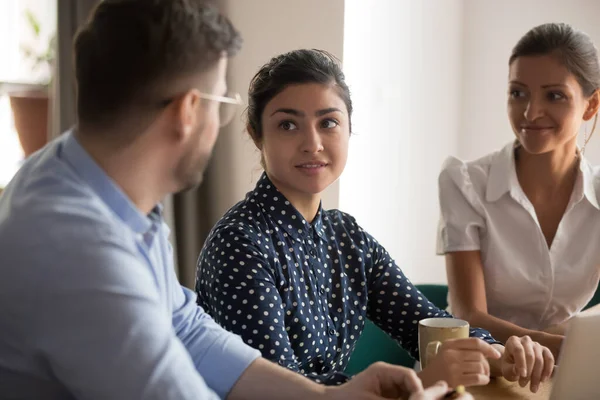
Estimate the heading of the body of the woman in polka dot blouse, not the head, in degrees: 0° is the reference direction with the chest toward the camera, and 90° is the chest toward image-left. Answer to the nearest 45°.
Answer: approximately 315°

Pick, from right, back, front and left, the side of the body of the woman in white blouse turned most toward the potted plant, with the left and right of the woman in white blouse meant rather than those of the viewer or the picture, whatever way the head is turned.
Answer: right

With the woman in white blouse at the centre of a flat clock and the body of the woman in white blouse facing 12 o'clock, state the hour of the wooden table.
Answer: The wooden table is roughly at 12 o'clock from the woman in white blouse.

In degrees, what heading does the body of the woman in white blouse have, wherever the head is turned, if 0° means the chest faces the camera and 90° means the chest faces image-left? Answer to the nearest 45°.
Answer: approximately 0°

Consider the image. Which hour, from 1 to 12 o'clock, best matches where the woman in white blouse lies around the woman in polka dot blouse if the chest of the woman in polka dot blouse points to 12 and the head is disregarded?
The woman in white blouse is roughly at 9 o'clock from the woman in polka dot blouse.

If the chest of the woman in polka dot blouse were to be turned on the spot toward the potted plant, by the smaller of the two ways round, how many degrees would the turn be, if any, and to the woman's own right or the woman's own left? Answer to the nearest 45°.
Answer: approximately 180°
